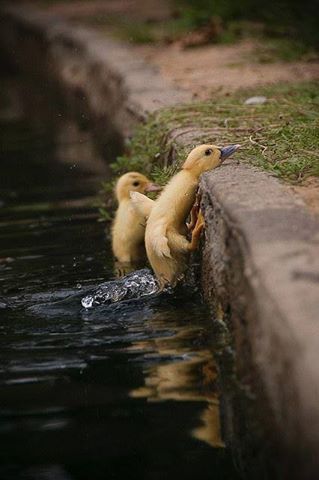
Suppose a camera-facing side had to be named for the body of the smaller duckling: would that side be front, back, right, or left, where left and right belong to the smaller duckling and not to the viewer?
right

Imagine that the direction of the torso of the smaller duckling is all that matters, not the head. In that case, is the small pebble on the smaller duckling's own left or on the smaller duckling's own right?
on the smaller duckling's own left

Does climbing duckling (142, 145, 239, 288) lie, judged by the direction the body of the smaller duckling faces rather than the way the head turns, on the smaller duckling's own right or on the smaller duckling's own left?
on the smaller duckling's own right
